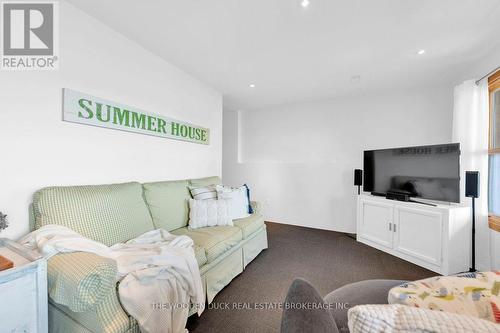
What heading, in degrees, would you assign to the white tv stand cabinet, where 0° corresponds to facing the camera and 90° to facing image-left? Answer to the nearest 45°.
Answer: approximately 45°

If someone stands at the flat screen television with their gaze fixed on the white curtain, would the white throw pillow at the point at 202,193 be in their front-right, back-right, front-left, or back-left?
back-right

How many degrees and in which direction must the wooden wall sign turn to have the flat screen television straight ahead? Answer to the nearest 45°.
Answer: approximately 45° to its left

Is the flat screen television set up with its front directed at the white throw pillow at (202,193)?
yes

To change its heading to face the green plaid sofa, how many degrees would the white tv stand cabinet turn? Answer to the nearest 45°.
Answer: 0° — it already faces it
